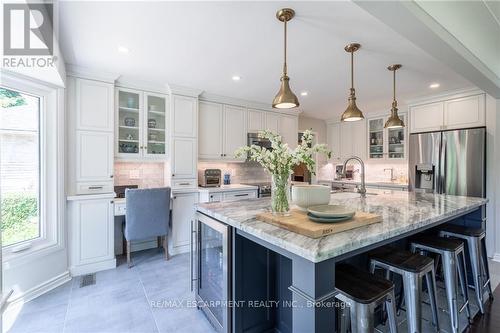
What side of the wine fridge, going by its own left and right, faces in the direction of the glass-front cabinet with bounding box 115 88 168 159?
right

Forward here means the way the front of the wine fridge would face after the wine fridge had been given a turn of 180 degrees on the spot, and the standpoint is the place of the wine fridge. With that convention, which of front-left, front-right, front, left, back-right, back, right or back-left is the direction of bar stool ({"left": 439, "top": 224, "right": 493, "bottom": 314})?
front-right

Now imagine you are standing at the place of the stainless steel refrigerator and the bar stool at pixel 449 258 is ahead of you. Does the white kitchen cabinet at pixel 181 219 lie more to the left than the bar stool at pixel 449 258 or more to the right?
right

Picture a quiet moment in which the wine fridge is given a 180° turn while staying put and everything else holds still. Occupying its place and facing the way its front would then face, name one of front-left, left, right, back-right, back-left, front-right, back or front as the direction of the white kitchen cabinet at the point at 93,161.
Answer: left

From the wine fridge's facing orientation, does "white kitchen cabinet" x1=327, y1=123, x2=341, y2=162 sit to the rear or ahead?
to the rear

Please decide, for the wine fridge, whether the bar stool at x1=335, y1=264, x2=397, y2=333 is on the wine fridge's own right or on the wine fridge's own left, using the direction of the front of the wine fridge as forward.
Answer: on the wine fridge's own left

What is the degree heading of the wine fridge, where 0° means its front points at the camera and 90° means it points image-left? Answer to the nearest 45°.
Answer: approximately 45°
